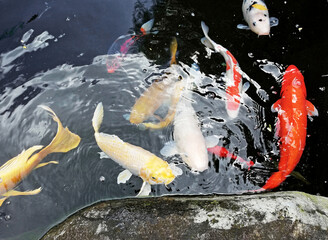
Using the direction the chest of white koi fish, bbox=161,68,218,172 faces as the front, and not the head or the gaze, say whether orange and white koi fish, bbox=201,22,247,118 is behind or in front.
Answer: behind

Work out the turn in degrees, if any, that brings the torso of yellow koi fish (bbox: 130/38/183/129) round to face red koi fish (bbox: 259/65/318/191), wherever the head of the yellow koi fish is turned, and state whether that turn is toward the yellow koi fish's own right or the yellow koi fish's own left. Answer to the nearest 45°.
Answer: approximately 135° to the yellow koi fish's own left

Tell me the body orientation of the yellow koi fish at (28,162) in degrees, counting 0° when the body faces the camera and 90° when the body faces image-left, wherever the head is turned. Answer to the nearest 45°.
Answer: approximately 45°

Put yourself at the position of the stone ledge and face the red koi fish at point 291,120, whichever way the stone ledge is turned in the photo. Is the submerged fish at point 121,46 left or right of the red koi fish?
left

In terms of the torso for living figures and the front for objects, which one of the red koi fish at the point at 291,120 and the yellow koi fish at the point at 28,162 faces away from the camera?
the red koi fish

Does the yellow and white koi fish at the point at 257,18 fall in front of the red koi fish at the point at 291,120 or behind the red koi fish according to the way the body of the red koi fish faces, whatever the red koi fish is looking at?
in front

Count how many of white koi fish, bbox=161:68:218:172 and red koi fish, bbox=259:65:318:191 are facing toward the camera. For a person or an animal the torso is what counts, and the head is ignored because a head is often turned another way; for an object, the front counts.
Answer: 1

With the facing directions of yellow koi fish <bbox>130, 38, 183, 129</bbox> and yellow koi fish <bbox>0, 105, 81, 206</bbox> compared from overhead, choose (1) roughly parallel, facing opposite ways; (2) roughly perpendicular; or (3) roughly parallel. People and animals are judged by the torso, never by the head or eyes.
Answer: roughly parallel

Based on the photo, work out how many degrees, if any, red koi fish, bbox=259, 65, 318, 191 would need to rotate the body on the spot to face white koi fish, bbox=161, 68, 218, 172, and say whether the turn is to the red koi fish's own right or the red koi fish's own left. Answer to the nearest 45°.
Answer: approximately 135° to the red koi fish's own left

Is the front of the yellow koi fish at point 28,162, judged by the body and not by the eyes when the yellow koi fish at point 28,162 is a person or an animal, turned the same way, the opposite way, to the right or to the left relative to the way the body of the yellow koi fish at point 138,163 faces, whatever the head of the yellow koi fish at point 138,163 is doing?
to the right

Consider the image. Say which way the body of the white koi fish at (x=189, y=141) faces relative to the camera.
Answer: toward the camera

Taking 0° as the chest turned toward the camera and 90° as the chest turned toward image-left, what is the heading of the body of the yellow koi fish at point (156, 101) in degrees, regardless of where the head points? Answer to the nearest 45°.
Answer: approximately 45°

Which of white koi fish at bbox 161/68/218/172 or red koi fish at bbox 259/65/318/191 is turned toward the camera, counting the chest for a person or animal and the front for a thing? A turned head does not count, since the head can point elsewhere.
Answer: the white koi fish

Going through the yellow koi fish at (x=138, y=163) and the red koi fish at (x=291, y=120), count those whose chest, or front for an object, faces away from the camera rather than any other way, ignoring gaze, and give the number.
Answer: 1

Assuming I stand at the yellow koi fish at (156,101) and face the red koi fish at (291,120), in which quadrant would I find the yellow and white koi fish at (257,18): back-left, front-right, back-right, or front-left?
front-left
